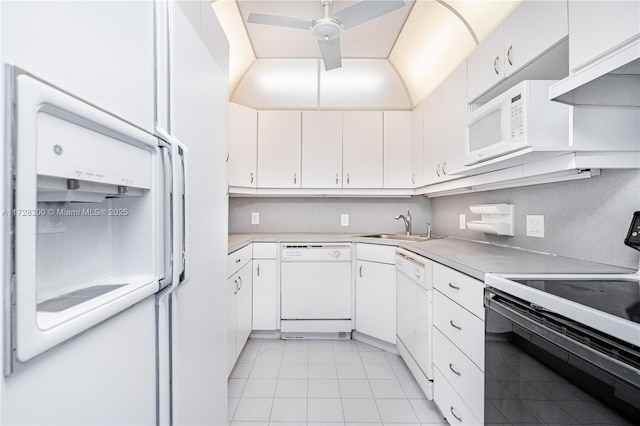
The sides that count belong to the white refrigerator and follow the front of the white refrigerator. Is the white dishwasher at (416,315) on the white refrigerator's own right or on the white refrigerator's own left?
on the white refrigerator's own left

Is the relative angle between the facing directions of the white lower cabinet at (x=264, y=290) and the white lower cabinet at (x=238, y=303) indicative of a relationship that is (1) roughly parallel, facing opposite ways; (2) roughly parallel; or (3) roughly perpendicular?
roughly perpendicular

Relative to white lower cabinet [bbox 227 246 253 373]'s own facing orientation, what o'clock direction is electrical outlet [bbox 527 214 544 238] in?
The electrical outlet is roughly at 1 o'clock from the white lower cabinet.

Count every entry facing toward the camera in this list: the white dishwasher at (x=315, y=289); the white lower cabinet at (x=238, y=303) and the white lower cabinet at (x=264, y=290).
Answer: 2

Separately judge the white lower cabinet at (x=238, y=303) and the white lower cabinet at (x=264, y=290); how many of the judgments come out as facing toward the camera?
1

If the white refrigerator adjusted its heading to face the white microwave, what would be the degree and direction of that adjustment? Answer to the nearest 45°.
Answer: approximately 45° to its left

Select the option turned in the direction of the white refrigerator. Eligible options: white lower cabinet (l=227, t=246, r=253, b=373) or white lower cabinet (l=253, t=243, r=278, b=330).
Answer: white lower cabinet (l=253, t=243, r=278, b=330)

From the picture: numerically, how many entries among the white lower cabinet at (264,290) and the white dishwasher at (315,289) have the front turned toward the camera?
2

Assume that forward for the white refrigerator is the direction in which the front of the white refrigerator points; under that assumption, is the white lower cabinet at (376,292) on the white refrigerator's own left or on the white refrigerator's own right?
on the white refrigerator's own left

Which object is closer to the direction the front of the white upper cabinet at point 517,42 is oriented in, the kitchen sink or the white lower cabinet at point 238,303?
the white lower cabinet
